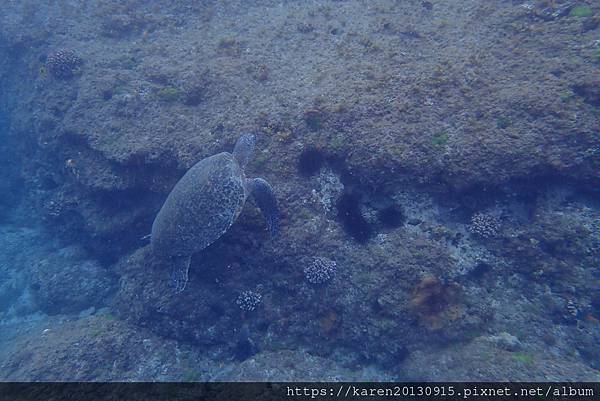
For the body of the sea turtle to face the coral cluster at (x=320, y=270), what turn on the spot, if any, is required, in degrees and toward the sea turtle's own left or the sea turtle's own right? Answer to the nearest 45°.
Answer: approximately 90° to the sea turtle's own right

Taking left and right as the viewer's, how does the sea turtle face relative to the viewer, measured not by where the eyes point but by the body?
facing away from the viewer and to the right of the viewer

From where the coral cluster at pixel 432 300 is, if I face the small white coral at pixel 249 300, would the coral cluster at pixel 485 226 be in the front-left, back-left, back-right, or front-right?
back-right

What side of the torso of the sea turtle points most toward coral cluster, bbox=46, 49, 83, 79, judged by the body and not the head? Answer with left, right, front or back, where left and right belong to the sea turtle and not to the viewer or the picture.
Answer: left

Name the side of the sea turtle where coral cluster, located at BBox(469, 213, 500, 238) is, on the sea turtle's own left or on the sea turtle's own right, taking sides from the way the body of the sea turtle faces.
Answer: on the sea turtle's own right

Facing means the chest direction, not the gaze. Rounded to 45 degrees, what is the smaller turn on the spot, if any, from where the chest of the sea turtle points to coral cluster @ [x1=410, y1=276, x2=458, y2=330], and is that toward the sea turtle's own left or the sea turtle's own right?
approximately 90° to the sea turtle's own right

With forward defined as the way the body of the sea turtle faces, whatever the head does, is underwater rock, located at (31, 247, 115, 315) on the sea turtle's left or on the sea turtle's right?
on the sea turtle's left
